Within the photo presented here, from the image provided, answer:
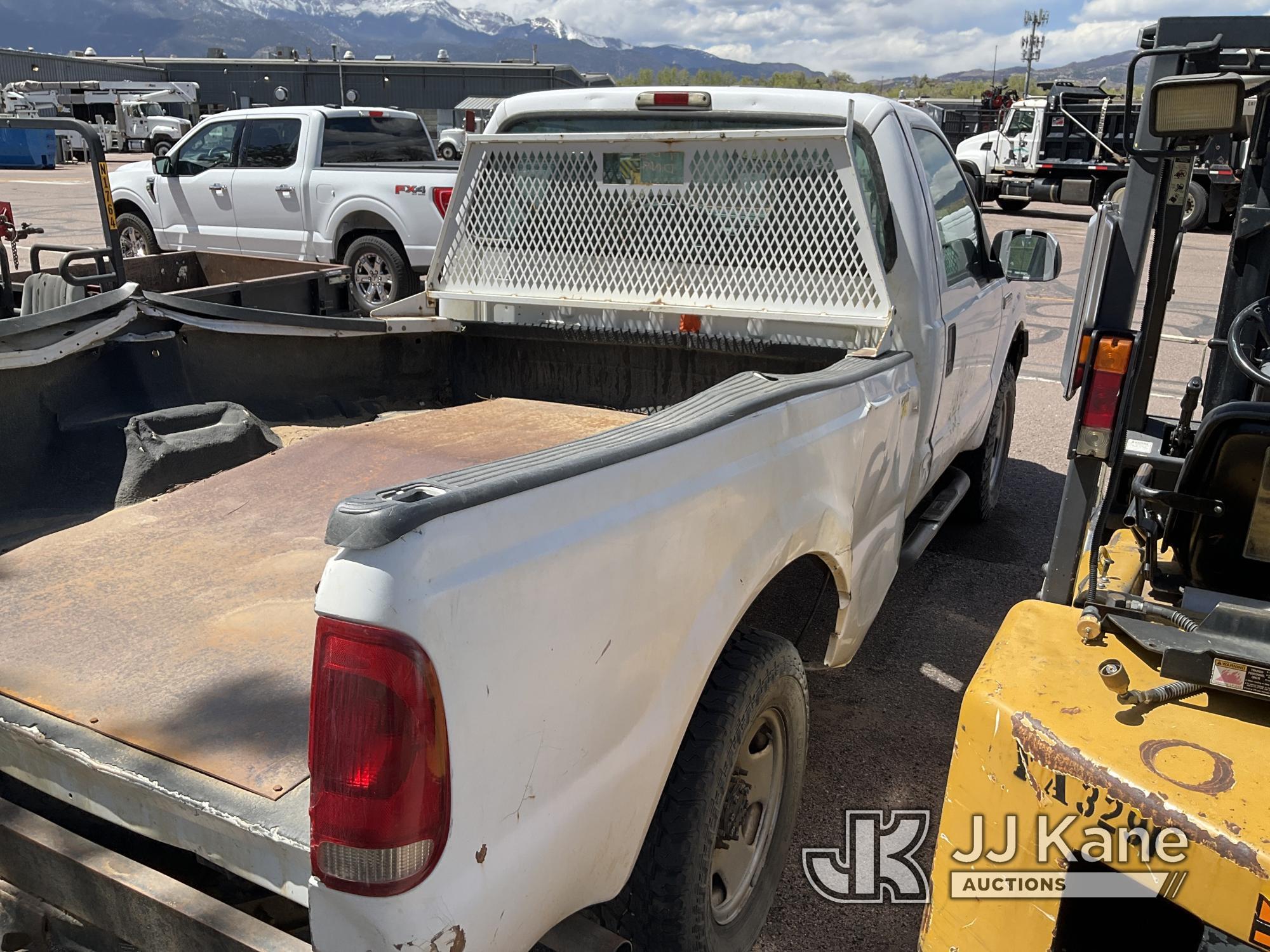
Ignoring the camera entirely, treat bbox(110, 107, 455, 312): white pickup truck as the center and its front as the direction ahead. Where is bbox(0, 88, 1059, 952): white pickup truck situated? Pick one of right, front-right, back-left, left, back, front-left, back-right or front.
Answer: back-left

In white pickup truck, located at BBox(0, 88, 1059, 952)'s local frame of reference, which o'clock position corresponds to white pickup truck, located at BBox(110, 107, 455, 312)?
white pickup truck, located at BBox(110, 107, 455, 312) is roughly at 10 o'clock from white pickup truck, located at BBox(0, 88, 1059, 952).

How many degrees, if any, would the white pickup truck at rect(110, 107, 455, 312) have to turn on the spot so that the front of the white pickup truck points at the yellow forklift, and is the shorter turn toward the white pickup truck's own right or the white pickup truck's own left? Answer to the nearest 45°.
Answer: approximately 135° to the white pickup truck's own left

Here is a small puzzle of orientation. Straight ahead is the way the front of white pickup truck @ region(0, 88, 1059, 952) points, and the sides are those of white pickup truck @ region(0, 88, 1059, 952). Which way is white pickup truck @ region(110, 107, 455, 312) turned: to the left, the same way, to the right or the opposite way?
to the left

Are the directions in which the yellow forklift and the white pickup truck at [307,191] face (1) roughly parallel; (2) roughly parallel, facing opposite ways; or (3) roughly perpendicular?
roughly perpendicular

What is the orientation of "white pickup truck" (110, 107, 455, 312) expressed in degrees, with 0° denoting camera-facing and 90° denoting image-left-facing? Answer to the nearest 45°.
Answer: approximately 135°

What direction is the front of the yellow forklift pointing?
away from the camera

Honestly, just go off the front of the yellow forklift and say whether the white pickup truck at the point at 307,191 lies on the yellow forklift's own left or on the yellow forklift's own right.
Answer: on the yellow forklift's own left

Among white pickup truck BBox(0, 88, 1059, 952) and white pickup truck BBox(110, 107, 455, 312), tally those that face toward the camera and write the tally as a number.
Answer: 0

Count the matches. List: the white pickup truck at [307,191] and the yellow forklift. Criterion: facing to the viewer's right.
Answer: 0

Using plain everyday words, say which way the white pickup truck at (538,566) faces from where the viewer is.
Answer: facing away from the viewer and to the right of the viewer
